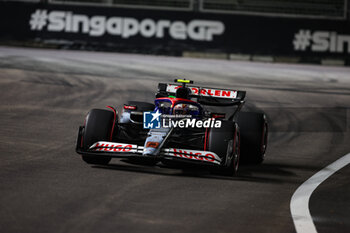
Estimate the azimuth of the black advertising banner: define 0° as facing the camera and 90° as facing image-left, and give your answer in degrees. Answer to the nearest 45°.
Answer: approximately 0°

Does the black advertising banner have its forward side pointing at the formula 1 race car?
yes
